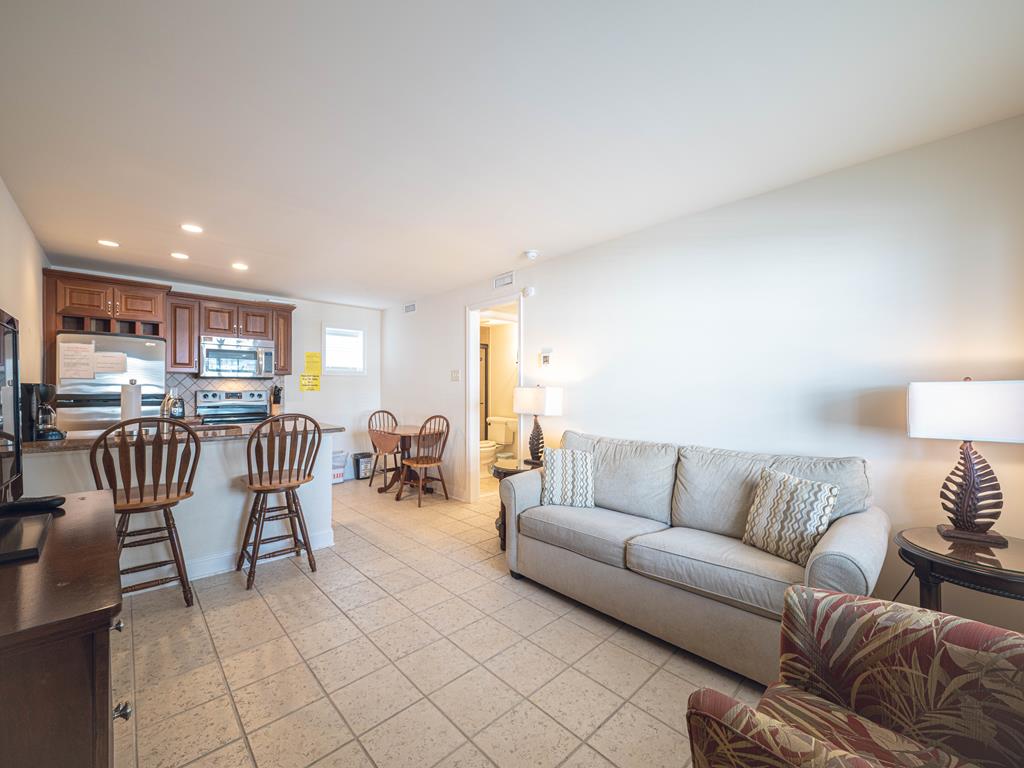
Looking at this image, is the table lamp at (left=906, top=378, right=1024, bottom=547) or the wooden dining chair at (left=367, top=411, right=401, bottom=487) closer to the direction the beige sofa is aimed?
the wooden dining chair

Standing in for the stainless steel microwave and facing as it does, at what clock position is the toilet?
The toilet is roughly at 9 o'clock from the stainless steel microwave.

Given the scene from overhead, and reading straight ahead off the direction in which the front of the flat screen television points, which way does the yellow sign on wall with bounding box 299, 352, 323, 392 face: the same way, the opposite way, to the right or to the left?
to the right

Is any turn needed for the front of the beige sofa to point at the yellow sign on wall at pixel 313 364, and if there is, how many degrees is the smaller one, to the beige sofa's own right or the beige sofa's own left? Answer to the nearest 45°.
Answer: approximately 45° to the beige sofa's own right

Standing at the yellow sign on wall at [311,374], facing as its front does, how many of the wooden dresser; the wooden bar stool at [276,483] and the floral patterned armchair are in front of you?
3

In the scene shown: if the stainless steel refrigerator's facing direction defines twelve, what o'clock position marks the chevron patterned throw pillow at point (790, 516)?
The chevron patterned throw pillow is roughly at 11 o'clock from the stainless steel refrigerator.

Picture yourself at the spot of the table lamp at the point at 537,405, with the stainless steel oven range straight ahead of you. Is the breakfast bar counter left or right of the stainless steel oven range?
left

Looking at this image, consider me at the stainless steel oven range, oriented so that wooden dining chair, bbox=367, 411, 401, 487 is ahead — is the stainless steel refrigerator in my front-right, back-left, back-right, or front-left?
back-right

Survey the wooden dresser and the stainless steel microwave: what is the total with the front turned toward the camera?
1

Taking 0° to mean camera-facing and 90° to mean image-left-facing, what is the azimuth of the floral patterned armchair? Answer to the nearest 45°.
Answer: approximately 45°

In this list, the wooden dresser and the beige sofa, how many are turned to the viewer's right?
1

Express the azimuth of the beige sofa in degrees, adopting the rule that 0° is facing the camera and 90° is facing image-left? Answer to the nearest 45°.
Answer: approximately 45°
